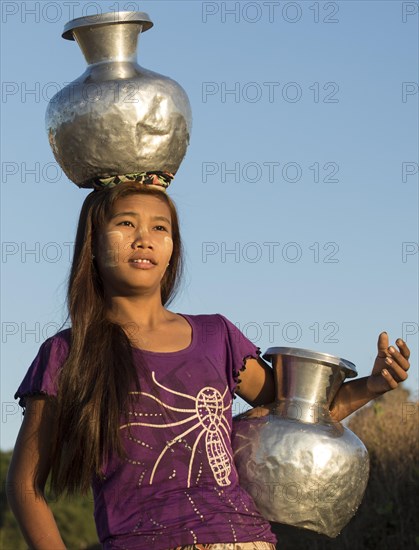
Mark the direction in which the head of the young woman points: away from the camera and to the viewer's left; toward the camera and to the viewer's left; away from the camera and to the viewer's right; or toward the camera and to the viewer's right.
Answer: toward the camera and to the viewer's right

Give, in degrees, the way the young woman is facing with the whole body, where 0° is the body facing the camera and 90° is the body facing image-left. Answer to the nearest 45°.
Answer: approximately 315°
